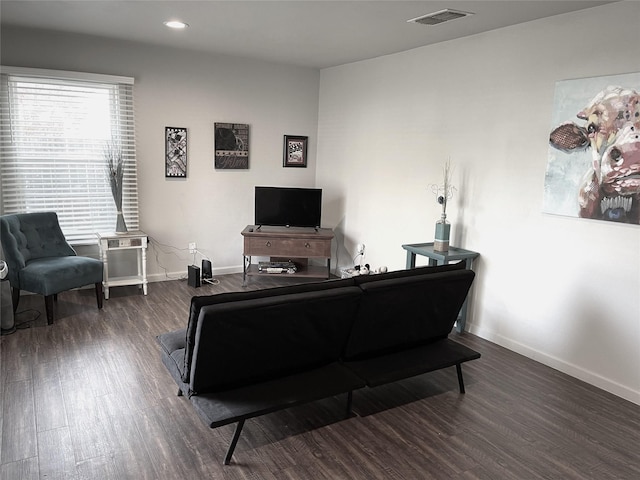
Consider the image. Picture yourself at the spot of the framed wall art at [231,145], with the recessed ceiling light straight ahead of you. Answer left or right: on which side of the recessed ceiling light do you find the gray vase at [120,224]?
right

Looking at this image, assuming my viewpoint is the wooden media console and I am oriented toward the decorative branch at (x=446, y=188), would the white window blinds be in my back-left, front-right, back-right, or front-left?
back-right

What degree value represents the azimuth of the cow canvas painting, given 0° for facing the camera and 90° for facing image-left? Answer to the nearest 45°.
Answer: approximately 45°

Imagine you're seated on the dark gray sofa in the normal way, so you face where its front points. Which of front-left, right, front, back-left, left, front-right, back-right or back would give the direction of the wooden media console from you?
front-right

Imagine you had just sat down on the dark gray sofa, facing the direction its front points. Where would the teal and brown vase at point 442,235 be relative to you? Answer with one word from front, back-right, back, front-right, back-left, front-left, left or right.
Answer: right

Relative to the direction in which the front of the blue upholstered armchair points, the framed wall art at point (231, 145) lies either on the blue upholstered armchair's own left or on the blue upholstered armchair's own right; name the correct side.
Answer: on the blue upholstered armchair's own left

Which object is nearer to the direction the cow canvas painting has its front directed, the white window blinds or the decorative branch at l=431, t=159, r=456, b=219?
the white window blinds

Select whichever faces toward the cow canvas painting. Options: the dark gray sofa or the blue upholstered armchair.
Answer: the blue upholstered armchair

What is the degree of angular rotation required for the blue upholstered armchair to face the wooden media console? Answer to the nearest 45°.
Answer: approximately 45° to its left

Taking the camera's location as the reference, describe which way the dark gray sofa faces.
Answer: facing away from the viewer and to the left of the viewer

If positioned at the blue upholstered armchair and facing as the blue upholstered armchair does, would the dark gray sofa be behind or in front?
in front

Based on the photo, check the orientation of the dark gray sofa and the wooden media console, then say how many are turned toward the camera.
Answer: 1

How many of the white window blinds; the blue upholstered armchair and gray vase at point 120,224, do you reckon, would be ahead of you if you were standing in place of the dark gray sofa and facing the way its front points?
3

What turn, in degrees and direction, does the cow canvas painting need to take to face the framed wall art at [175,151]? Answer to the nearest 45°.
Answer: approximately 45° to its right

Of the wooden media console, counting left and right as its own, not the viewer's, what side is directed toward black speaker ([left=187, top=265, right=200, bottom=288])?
right

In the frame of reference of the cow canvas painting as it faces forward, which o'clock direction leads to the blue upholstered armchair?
The blue upholstered armchair is roughly at 1 o'clock from the cow canvas painting.

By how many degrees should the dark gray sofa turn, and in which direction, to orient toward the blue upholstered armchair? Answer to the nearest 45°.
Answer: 0° — it already faces it
